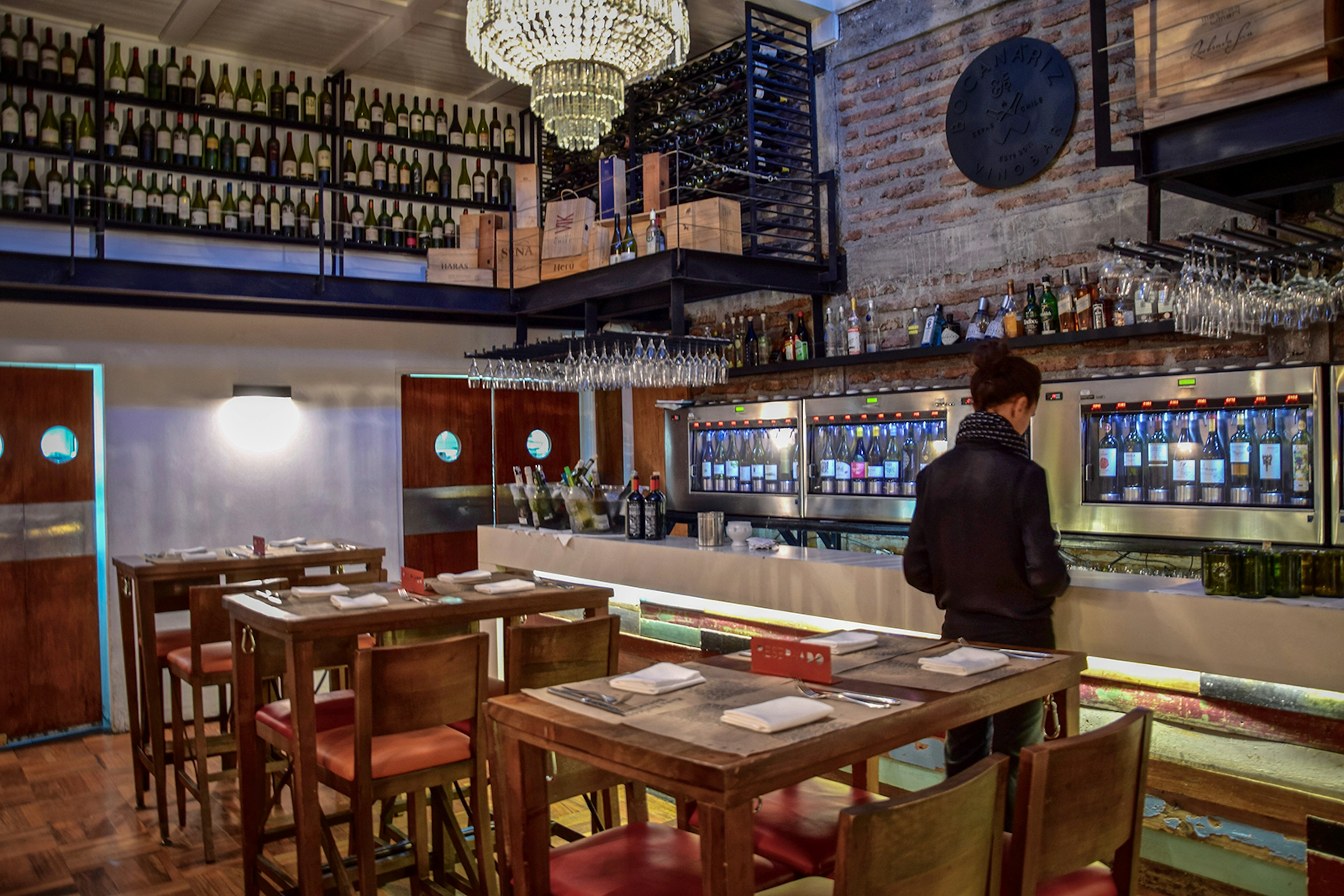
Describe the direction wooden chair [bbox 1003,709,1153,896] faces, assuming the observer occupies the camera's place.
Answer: facing away from the viewer and to the left of the viewer

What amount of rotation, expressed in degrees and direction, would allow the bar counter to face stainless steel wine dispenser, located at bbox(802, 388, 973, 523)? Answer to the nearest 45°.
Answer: approximately 135° to its right

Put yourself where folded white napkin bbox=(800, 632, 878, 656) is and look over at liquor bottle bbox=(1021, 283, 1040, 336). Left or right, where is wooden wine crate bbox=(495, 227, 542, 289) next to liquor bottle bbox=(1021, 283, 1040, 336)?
left

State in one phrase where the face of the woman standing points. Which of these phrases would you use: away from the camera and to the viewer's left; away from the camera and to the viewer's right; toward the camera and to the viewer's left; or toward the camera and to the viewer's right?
away from the camera and to the viewer's right

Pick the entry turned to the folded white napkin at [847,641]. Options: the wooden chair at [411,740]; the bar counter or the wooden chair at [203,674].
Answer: the bar counter

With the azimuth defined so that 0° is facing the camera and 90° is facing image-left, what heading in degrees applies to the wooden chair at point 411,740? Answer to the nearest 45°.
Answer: approximately 135°

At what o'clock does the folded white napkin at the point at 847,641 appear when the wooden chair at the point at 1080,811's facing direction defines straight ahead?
The folded white napkin is roughly at 12 o'clock from the wooden chair.

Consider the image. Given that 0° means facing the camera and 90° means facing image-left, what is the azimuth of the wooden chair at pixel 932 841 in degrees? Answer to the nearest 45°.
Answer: approximately 135°
